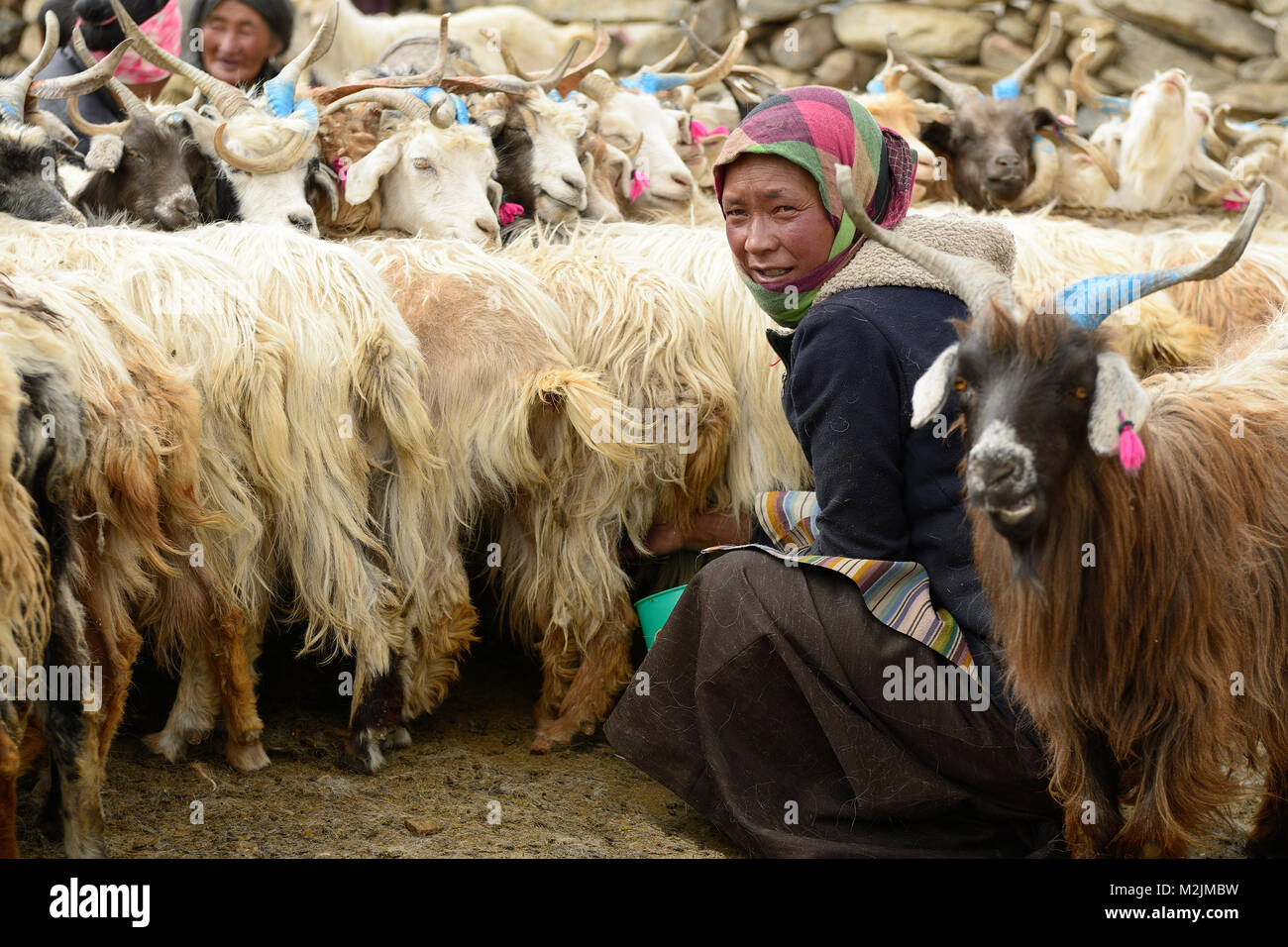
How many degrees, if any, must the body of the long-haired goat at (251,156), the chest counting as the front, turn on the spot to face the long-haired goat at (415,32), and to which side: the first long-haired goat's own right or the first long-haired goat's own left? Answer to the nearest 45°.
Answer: approximately 135° to the first long-haired goat's own left

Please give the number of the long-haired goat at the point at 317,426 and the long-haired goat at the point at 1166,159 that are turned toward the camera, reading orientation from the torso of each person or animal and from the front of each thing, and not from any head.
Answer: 1

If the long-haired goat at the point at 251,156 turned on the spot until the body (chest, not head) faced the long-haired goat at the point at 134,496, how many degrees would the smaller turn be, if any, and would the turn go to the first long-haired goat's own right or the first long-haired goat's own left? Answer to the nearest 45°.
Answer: approximately 45° to the first long-haired goat's own right

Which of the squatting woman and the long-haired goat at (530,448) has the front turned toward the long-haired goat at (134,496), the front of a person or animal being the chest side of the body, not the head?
the squatting woman

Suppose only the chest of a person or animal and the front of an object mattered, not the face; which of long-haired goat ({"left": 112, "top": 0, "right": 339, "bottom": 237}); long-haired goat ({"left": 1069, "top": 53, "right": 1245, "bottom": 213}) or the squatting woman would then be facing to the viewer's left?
the squatting woman

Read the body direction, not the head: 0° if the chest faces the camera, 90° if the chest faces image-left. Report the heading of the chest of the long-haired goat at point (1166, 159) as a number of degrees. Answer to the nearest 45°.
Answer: approximately 0°

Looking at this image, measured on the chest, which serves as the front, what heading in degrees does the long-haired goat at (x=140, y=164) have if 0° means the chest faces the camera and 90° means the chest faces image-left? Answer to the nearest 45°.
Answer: approximately 315°

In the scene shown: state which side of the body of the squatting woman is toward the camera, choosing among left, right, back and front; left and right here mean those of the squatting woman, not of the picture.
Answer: left

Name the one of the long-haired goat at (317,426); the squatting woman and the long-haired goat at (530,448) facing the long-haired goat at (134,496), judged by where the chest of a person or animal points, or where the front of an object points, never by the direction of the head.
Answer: the squatting woman
